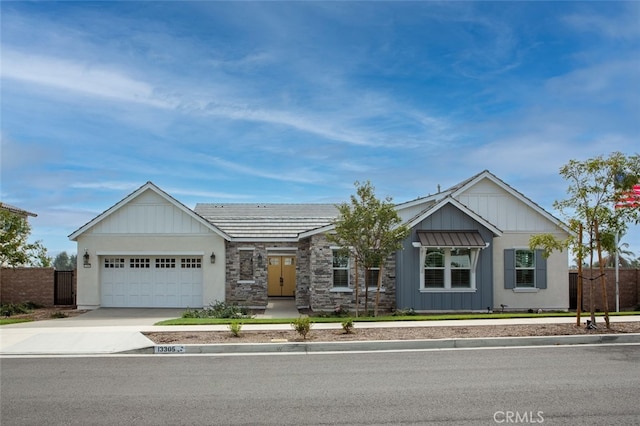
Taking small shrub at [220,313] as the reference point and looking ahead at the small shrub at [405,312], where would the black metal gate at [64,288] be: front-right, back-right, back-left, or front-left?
back-left

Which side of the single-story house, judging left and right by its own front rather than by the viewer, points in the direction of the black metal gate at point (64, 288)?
right

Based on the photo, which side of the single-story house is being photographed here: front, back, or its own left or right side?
front

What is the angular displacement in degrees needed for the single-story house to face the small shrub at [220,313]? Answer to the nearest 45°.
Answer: approximately 45° to its right

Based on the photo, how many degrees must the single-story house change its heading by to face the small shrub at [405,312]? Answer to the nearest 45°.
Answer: approximately 45° to its left

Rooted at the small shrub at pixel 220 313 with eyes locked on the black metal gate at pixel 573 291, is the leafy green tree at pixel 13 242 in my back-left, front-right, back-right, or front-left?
back-left

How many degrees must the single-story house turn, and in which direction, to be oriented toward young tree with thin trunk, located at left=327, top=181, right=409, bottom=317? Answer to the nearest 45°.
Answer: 0° — it already faces it

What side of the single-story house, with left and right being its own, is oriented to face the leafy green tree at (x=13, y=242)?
right

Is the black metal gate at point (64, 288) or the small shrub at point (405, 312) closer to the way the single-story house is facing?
the small shrub

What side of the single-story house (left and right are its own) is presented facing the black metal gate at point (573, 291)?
left
